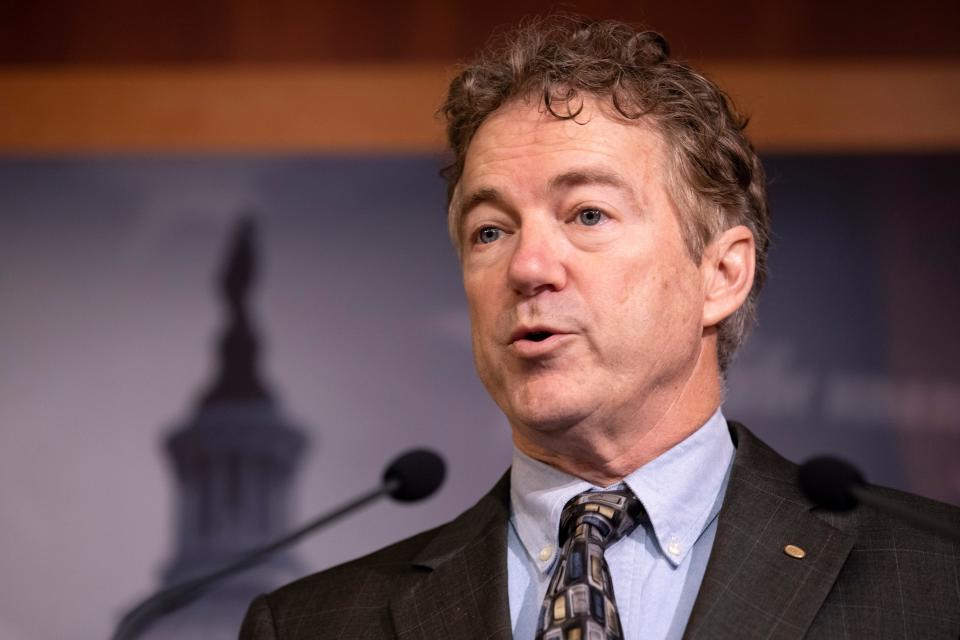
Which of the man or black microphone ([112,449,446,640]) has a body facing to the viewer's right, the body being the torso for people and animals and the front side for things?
the black microphone

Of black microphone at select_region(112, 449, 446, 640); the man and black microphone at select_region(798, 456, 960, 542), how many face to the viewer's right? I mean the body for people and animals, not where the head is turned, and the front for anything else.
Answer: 1

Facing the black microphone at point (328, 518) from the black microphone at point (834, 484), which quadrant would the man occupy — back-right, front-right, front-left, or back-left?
front-right

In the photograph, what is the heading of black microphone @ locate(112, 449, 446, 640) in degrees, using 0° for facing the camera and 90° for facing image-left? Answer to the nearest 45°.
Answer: approximately 270°

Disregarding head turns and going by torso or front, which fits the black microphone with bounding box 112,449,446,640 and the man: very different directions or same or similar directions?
very different directions

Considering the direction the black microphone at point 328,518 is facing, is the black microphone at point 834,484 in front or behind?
in front

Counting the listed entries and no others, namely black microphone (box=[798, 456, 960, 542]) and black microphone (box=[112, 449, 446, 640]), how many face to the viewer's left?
1

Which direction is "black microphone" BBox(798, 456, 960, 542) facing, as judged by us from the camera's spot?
facing to the left of the viewer

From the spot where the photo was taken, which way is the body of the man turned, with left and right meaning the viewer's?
facing the viewer and to the left of the viewer

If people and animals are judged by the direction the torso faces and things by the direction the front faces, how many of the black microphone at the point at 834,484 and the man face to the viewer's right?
0

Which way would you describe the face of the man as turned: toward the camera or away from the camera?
toward the camera

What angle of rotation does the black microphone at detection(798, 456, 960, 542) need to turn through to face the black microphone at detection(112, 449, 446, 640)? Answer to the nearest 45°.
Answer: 0° — it already faces it
